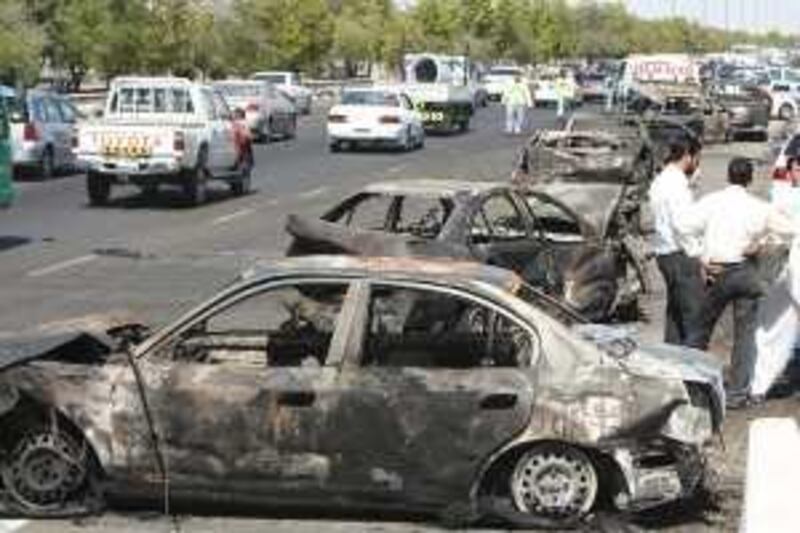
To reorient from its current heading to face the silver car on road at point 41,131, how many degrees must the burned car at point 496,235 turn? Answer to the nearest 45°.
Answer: approximately 180°

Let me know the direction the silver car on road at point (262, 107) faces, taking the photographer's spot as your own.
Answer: facing away from the viewer and to the right of the viewer

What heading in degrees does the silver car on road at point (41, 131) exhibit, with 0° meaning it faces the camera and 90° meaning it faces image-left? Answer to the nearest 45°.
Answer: approximately 225°

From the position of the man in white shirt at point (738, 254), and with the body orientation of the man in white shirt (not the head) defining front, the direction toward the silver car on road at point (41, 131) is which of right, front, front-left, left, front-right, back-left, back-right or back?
front-left

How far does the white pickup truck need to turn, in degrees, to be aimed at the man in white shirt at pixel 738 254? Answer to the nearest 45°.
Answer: approximately 135° to its right

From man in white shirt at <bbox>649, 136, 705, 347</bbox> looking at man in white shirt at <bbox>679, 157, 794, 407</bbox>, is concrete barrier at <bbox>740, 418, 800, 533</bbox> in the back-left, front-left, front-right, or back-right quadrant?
front-right

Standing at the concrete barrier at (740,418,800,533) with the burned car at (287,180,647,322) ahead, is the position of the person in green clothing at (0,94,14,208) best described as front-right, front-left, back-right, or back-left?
front-left

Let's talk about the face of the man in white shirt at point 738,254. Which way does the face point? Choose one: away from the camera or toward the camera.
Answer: away from the camera

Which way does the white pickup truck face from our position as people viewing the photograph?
facing away from the viewer and to the right of the viewer

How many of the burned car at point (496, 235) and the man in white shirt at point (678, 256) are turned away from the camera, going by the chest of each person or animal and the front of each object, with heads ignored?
0

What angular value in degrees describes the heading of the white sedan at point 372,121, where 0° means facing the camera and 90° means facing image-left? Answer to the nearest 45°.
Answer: approximately 225°

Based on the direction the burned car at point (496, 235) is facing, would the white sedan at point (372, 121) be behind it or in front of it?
behind

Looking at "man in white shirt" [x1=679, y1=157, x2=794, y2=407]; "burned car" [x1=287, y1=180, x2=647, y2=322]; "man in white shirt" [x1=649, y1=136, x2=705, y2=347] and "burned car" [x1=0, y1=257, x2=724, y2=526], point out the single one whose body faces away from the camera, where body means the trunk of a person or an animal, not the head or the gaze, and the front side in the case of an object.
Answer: "man in white shirt" [x1=679, y1=157, x2=794, y2=407]

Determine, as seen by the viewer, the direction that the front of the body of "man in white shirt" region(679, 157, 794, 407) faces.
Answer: away from the camera
